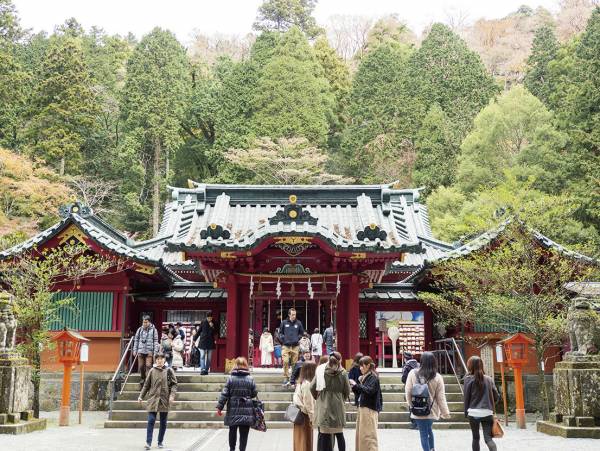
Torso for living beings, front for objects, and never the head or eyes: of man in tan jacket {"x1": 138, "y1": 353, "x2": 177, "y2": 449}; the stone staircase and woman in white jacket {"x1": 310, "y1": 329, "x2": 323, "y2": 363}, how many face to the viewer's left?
0

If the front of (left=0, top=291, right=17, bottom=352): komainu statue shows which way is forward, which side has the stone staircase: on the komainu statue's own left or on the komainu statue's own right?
on the komainu statue's own left

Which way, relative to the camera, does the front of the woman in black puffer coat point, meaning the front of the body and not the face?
away from the camera

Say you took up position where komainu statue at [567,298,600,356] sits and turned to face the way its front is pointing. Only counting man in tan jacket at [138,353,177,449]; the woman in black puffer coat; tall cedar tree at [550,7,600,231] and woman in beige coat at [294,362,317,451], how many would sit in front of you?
3

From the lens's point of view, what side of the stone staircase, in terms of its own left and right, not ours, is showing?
front

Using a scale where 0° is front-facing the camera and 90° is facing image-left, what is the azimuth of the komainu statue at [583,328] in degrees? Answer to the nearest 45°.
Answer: approximately 45°

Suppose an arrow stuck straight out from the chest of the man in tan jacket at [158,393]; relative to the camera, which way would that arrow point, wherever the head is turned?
toward the camera

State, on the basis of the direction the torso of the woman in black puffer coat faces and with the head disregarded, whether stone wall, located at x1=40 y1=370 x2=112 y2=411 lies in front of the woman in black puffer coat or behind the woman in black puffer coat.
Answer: in front

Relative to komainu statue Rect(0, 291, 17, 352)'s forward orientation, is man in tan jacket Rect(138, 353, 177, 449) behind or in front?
in front

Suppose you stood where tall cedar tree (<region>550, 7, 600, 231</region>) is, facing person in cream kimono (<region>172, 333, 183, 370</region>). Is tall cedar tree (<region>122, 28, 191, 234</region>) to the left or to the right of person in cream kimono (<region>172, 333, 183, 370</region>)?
right

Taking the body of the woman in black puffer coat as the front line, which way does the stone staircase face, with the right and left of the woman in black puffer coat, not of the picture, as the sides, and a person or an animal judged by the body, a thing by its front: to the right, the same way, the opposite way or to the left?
the opposite way
